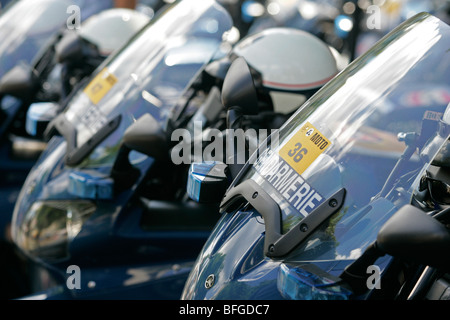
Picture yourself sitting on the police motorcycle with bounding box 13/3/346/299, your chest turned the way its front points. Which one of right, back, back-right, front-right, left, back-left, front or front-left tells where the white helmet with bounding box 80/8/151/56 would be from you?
back-right

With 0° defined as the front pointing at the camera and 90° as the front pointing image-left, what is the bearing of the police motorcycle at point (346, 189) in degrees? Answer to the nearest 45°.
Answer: approximately 45°

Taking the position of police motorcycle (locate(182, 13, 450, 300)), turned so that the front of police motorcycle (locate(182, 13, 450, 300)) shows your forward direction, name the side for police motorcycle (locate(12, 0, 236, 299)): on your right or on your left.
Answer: on your right

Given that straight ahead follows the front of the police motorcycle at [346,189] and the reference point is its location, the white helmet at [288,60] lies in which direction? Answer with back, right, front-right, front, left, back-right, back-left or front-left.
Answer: back-right
